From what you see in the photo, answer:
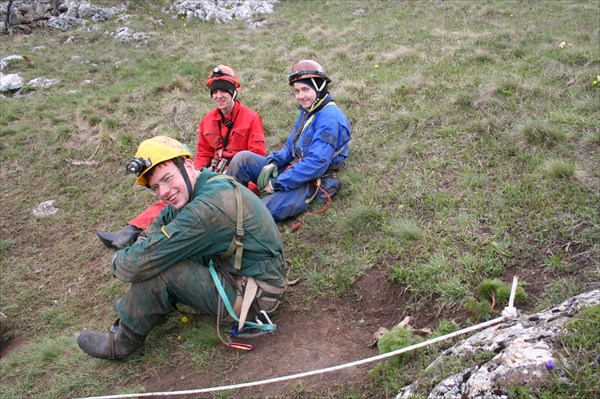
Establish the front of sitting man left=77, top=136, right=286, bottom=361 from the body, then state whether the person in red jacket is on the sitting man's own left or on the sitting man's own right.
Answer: on the sitting man's own right

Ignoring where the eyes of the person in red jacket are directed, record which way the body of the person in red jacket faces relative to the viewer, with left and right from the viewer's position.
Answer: facing the viewer and to the left of the viewer

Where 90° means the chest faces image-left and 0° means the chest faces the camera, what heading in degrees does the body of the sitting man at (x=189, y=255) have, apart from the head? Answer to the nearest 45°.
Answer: approximately 90°

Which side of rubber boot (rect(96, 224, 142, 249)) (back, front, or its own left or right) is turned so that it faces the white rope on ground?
left

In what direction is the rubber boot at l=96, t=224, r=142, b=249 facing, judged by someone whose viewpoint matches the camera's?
facing to the left of the viewer

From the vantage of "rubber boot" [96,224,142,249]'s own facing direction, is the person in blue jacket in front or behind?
behind
